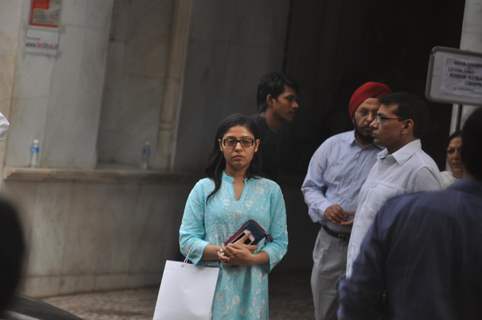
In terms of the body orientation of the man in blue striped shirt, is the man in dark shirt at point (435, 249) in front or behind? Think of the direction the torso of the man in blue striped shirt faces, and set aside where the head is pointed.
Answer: in front

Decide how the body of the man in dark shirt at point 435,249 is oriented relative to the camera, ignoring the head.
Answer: away from the camera

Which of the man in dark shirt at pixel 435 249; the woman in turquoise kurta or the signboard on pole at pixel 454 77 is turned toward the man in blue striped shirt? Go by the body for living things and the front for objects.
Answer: the man in dark shirt

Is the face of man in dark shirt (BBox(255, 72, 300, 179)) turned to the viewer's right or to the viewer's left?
to the viewer's right

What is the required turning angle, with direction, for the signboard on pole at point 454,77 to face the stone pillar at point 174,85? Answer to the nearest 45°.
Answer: approximately 135° to its right

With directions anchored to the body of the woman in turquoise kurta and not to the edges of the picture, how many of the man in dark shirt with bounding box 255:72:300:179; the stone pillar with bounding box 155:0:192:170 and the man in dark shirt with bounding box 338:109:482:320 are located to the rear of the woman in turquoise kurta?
2

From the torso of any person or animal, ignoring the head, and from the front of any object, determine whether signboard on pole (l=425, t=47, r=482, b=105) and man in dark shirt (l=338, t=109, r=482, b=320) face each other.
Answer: yes

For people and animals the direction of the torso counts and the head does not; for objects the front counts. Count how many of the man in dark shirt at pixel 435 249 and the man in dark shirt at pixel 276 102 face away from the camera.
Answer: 1

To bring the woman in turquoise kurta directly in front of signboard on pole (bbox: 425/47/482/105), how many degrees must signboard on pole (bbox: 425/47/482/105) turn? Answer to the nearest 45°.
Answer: approximately 45° to its right
